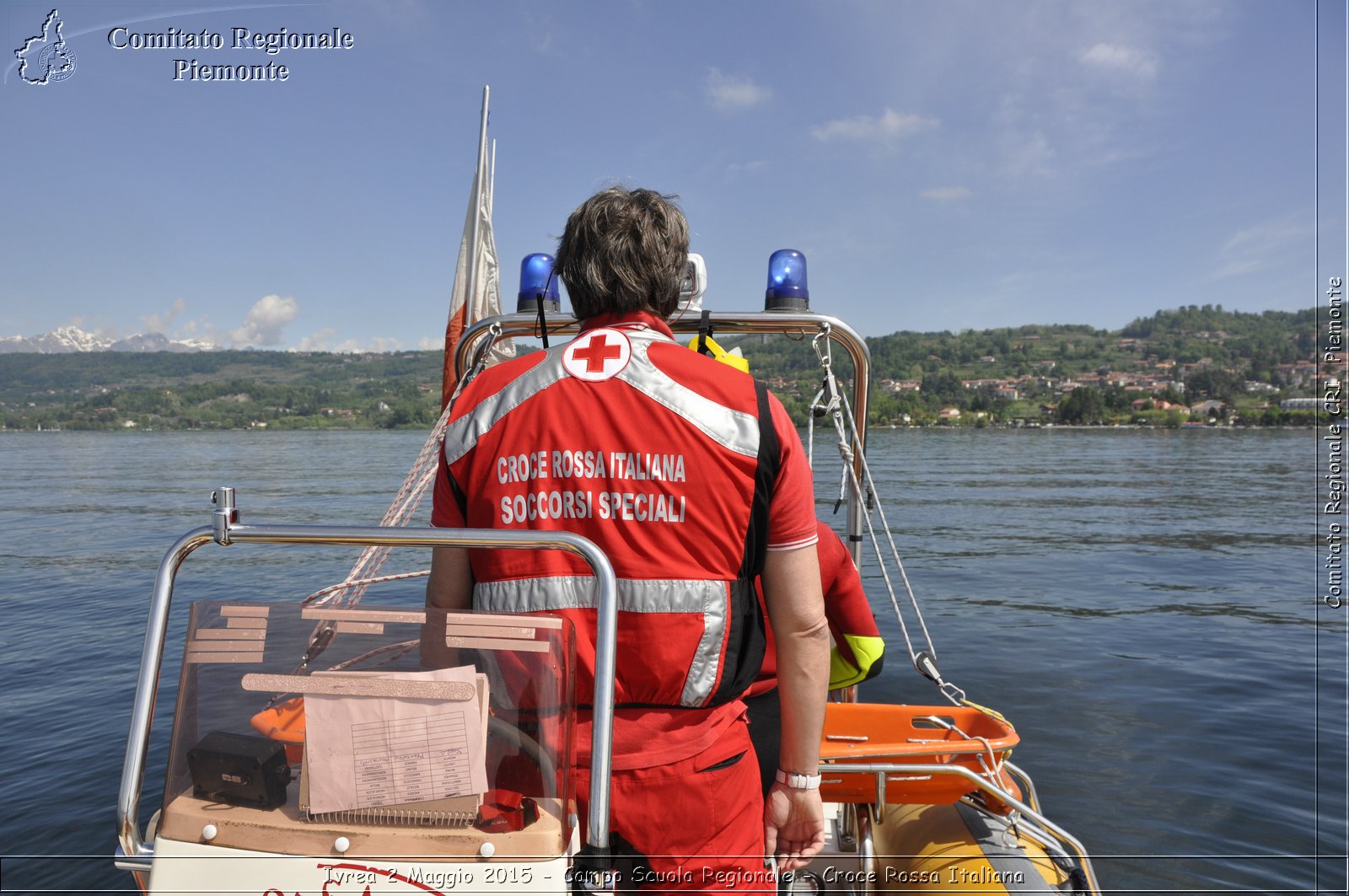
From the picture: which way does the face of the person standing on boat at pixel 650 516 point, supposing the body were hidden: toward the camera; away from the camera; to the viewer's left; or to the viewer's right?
away from the camera

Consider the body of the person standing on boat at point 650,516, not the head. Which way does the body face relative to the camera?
away from the camera

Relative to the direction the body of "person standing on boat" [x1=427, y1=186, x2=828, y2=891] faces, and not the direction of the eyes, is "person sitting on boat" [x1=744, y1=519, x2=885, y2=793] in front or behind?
in front
